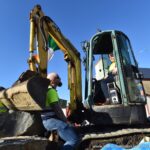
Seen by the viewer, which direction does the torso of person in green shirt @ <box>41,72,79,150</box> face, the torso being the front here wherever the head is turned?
to the viewer's right
